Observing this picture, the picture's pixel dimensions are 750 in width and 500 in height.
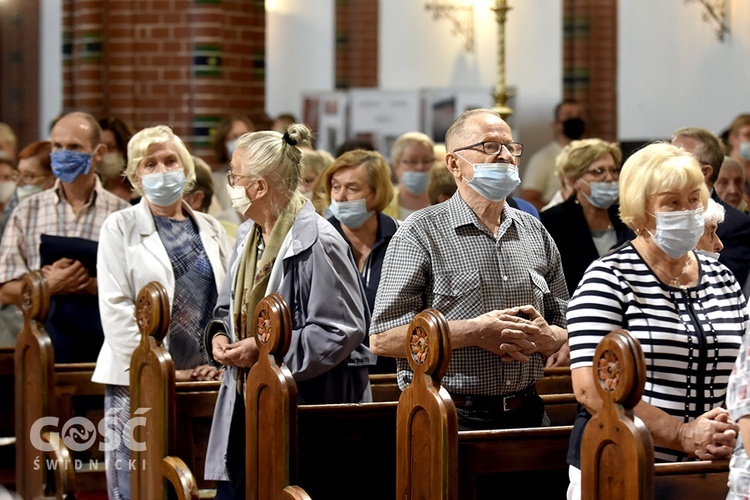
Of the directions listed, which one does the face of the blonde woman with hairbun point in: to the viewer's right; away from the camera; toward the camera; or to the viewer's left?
to the viewer's left

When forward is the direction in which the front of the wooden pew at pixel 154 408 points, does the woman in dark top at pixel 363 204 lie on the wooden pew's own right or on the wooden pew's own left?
on the wooden pew's own left

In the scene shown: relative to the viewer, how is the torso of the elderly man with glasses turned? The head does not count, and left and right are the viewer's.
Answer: facing the viewer and to the right of the viewer

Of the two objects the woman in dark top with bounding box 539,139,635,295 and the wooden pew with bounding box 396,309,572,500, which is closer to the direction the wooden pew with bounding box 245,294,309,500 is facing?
the wooden pew

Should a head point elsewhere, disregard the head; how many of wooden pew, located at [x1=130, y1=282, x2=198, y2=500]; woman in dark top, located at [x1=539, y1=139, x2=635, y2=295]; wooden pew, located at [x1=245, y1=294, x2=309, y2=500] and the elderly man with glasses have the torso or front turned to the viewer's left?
0

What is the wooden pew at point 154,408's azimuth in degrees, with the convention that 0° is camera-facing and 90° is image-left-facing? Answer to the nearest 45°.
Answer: approximately 315°

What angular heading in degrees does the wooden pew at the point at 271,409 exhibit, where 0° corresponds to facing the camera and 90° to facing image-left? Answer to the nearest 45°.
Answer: approximately 315°

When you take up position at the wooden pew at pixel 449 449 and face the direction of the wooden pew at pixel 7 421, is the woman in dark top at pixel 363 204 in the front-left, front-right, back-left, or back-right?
front-right

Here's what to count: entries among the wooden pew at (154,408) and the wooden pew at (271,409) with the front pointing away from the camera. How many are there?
0

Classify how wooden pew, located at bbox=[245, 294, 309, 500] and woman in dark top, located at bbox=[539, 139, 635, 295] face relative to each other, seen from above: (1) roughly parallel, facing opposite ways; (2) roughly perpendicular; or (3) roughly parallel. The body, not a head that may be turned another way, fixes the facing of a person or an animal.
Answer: roughly parallel

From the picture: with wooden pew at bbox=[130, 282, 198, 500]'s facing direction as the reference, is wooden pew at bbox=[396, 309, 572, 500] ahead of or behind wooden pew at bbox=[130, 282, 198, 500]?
ahead
